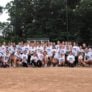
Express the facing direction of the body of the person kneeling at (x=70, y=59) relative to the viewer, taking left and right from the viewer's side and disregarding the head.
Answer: facing the viewer
